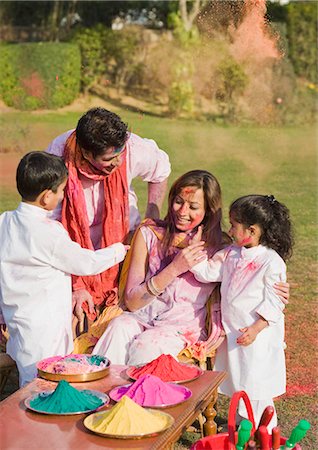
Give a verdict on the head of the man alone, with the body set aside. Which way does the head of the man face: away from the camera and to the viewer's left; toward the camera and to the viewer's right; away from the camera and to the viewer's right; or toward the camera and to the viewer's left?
toward the camera and to the viewer's right

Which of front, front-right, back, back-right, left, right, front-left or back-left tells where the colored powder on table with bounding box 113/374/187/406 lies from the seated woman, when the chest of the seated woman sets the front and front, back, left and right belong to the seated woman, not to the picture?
front-left

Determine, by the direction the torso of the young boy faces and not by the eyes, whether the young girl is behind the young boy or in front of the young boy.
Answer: in front

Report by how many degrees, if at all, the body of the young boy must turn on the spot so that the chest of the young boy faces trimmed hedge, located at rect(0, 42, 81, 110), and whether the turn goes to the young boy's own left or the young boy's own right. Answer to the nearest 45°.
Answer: approximately 45° to the young boy's own left

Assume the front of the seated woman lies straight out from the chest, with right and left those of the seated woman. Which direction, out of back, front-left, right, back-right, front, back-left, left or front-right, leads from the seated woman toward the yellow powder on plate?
front-left

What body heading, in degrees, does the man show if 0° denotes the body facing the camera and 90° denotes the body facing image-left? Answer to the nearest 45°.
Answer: approximately 0°

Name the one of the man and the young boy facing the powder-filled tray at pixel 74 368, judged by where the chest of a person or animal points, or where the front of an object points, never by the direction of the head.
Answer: the man

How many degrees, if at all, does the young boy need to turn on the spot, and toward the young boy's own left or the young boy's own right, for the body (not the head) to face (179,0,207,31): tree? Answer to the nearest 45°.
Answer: approximately 45° to the young boy's own left

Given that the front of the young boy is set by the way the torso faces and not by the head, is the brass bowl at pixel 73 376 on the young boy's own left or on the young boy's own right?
on the young boy's own right

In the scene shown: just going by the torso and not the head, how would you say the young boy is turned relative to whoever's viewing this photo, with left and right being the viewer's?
facing away from the viewer and to the right of the viewer

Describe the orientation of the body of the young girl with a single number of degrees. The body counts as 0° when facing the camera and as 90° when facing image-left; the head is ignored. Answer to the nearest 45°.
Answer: approximately 45°

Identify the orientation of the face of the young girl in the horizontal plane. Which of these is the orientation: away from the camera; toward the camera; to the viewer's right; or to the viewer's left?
to the viewer's left

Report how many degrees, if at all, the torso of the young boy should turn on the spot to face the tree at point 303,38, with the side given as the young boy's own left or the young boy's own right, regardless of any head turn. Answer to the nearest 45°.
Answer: approximately 45° to the young boy's own left

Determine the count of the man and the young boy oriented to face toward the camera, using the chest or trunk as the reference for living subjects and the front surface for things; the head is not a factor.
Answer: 1
